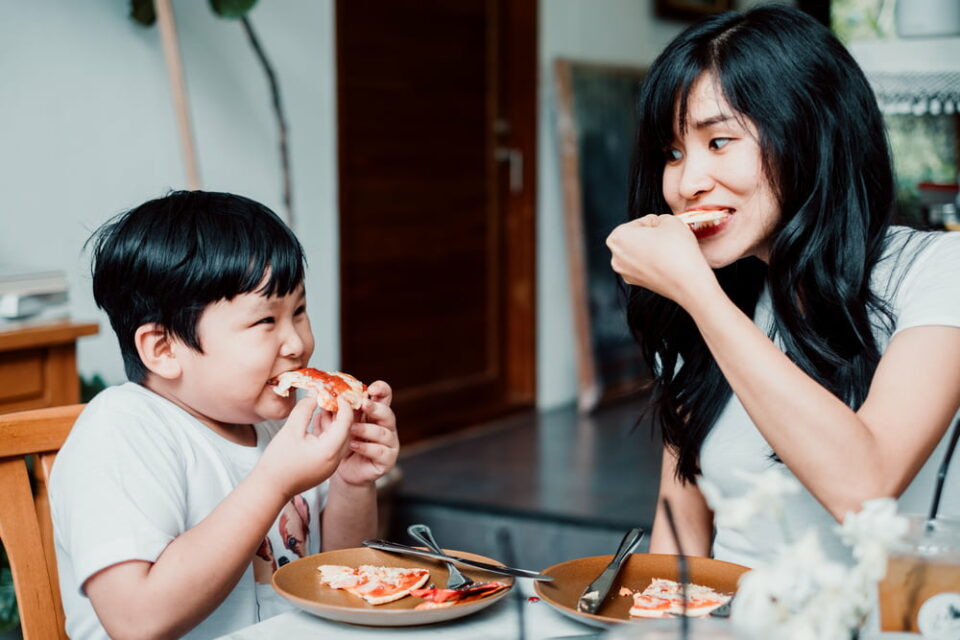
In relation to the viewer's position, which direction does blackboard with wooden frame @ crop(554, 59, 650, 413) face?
facing the viewer and to the right of the viewer

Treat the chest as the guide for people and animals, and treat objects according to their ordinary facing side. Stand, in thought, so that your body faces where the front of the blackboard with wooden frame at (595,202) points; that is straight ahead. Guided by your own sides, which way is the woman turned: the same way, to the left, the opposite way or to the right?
to the right

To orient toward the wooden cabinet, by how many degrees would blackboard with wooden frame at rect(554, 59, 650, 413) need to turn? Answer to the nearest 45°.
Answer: approximately 45° to its right

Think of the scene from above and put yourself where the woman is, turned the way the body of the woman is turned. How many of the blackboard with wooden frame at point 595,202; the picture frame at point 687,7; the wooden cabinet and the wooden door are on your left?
0

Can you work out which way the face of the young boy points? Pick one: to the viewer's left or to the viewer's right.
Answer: to the viewer's right

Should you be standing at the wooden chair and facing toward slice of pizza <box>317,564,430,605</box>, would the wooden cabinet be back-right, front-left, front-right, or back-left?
back-left

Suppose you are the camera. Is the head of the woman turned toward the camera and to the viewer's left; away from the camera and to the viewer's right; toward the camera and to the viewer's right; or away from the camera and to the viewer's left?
toward the camera and to the viewer's left

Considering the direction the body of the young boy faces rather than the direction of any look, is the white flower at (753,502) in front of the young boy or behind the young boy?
in front

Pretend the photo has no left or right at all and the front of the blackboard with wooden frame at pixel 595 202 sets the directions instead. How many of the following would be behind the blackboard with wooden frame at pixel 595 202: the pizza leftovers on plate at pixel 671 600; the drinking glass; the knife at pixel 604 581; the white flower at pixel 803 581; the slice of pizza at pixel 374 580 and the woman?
0

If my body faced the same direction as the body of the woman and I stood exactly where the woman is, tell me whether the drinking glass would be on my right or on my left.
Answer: on my left

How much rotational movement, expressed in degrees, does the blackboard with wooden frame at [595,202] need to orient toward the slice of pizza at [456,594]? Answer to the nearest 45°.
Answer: approximately 45° to its right

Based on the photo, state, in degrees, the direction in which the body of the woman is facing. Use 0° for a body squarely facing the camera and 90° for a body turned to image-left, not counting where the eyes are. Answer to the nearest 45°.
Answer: approximately 45°

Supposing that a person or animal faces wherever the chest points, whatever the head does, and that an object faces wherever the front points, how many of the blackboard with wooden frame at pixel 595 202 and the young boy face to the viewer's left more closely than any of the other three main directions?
0
